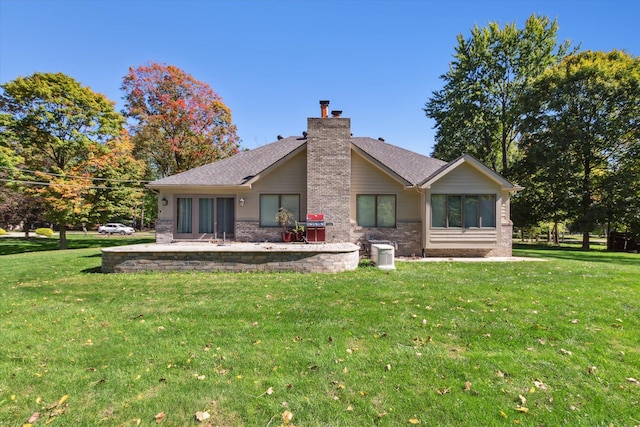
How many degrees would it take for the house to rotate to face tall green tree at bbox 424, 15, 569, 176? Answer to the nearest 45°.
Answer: approximately 45° to its right

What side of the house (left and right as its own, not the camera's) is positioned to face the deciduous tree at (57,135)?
left

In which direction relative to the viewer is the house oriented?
away from the camera

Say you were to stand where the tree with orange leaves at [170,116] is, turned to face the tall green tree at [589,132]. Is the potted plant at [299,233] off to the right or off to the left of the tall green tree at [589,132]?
right

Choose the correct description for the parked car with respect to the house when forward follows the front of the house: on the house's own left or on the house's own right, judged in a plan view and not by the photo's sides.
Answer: on the house's own left

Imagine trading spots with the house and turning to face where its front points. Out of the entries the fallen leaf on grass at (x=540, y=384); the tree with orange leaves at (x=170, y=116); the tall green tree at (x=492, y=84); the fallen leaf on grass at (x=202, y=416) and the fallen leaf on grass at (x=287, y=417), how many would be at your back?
3

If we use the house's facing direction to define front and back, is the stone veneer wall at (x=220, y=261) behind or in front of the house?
behind

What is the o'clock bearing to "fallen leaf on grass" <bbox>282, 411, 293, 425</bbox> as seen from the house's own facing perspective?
The fallen leaf on grass is roughly at 6 o'clock from the house.

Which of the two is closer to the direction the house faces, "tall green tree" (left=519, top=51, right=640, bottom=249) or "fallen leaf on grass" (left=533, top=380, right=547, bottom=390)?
the tall green tree

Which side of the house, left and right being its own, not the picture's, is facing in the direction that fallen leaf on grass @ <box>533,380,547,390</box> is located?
back

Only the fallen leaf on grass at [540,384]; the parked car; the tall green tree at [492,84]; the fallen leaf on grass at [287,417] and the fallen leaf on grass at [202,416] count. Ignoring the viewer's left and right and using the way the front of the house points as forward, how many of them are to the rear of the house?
3

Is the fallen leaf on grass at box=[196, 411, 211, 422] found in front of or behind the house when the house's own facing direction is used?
behind

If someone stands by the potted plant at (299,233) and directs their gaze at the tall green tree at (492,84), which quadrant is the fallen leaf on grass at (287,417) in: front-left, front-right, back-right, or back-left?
back-right

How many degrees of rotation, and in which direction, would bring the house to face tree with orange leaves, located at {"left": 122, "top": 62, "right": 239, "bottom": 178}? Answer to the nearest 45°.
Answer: approximately 45° to its left

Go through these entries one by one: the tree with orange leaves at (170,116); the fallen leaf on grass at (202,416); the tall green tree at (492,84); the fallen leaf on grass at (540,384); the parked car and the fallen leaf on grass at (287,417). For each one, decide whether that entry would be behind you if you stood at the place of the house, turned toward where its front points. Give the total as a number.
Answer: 3
